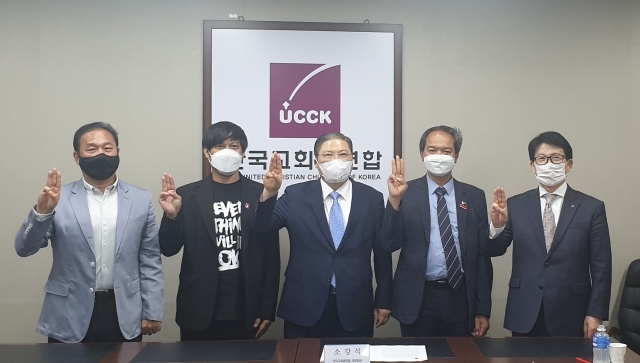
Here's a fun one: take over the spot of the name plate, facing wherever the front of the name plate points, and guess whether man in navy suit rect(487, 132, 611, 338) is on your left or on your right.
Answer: on your left

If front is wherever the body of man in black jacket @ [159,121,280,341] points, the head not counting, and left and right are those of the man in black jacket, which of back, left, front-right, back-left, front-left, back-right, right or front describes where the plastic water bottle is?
front-left

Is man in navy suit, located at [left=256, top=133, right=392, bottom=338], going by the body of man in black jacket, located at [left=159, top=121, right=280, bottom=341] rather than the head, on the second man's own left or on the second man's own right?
on the second man's own left

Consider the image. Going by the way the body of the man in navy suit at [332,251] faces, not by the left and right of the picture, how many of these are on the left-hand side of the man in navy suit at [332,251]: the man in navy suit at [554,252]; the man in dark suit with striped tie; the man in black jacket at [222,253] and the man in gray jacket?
2

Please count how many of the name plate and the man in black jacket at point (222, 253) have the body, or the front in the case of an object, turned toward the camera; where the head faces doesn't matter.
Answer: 2

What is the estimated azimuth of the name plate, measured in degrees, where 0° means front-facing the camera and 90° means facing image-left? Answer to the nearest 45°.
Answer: approximately 0°

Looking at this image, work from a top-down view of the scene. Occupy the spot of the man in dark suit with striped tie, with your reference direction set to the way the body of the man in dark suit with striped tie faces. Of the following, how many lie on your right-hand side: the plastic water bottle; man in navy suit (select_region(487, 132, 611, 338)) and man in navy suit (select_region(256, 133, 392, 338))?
1

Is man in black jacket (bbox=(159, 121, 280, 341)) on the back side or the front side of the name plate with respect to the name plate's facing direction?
on the back side

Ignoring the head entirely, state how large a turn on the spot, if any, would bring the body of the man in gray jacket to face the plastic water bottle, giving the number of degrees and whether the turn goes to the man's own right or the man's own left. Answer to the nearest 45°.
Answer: approximately 45° to the man's own left
